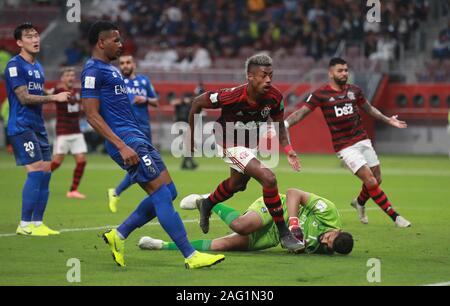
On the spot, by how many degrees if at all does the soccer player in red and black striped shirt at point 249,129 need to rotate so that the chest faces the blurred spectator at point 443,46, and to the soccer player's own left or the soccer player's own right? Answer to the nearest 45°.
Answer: approximately 135° to the soccer player's own left

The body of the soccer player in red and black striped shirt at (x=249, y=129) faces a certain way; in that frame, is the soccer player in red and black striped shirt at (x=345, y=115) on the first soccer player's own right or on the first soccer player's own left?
on the first soccer player's own left

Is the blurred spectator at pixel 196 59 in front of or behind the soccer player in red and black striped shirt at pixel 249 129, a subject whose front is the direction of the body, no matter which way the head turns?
behind

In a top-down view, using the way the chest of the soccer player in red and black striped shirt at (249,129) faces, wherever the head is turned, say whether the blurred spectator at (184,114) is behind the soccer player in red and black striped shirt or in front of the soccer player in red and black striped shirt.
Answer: behind

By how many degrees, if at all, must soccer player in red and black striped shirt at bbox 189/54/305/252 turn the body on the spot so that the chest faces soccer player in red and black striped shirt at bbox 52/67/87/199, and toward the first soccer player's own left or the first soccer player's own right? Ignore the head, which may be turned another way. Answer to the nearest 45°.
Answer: approximately 180°

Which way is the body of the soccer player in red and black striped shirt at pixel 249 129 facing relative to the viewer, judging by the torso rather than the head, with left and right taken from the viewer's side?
facing the viewer and to the right of the viewer
